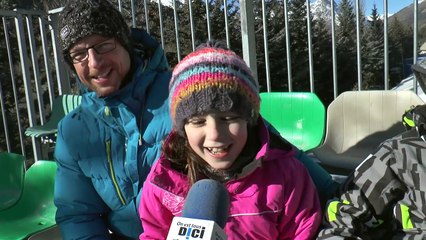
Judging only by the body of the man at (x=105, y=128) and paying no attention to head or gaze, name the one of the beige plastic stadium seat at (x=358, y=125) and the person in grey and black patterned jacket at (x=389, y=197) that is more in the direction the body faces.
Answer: the person in grey and black patterned jacket

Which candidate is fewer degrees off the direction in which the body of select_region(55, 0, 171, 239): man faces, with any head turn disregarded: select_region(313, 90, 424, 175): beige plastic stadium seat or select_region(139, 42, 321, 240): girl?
the girl

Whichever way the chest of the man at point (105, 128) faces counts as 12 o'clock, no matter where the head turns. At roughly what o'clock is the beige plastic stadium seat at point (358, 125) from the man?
The beige plastic stadium seat is roughly at 8 o'clock from the man.

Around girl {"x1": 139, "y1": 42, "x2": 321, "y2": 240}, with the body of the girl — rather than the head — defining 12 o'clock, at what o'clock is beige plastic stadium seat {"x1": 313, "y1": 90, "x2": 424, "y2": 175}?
The beige plastic stadium seat is roughly at 7 o'clock from the girl.

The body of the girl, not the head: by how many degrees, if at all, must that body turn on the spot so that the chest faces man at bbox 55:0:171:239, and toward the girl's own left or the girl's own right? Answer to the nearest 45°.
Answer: approximately 135° to the girl's own right

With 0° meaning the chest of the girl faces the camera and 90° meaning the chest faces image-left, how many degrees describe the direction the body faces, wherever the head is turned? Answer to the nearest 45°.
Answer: approximately 0°

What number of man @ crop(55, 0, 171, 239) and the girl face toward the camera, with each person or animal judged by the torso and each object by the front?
2
